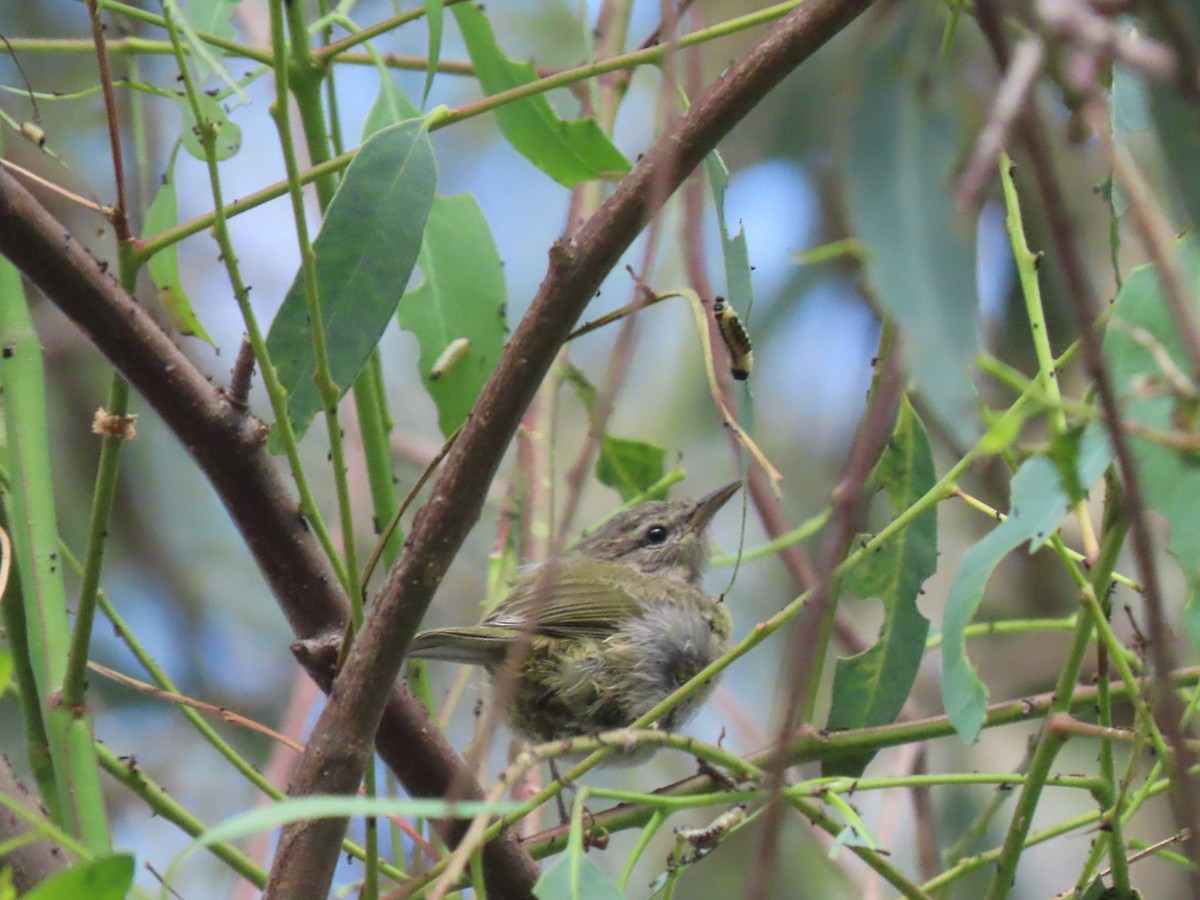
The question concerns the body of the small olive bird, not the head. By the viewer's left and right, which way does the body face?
facing to the right of the viewer
